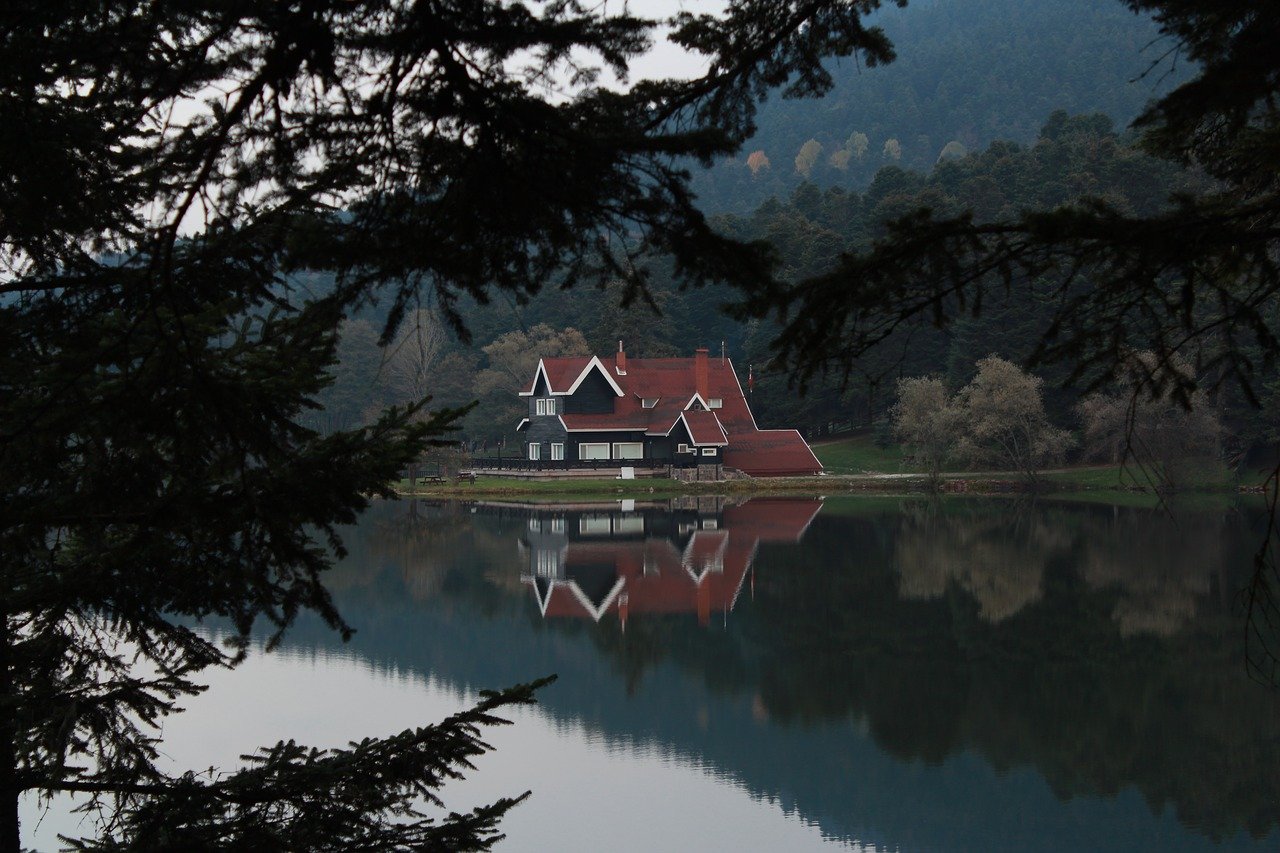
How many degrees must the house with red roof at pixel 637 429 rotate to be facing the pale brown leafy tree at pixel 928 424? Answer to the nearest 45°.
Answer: approximately 45° to its left

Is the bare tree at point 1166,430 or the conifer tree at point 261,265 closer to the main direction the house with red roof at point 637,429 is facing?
the conifer tree

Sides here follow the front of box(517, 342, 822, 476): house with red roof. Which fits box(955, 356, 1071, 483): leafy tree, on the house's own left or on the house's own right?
on the house's own left

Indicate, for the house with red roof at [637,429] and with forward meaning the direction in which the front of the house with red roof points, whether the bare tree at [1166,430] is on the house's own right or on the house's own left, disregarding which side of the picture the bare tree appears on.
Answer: on the house's own left

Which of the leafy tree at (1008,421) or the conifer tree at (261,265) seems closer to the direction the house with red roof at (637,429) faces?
the conifer tree

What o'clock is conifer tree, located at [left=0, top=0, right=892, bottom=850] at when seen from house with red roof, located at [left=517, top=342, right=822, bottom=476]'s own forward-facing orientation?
The conifer tree is roughly at 12 o'clock from the house with red roof.

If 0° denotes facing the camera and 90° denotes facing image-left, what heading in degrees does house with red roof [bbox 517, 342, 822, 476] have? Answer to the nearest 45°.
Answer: approximately 0°
